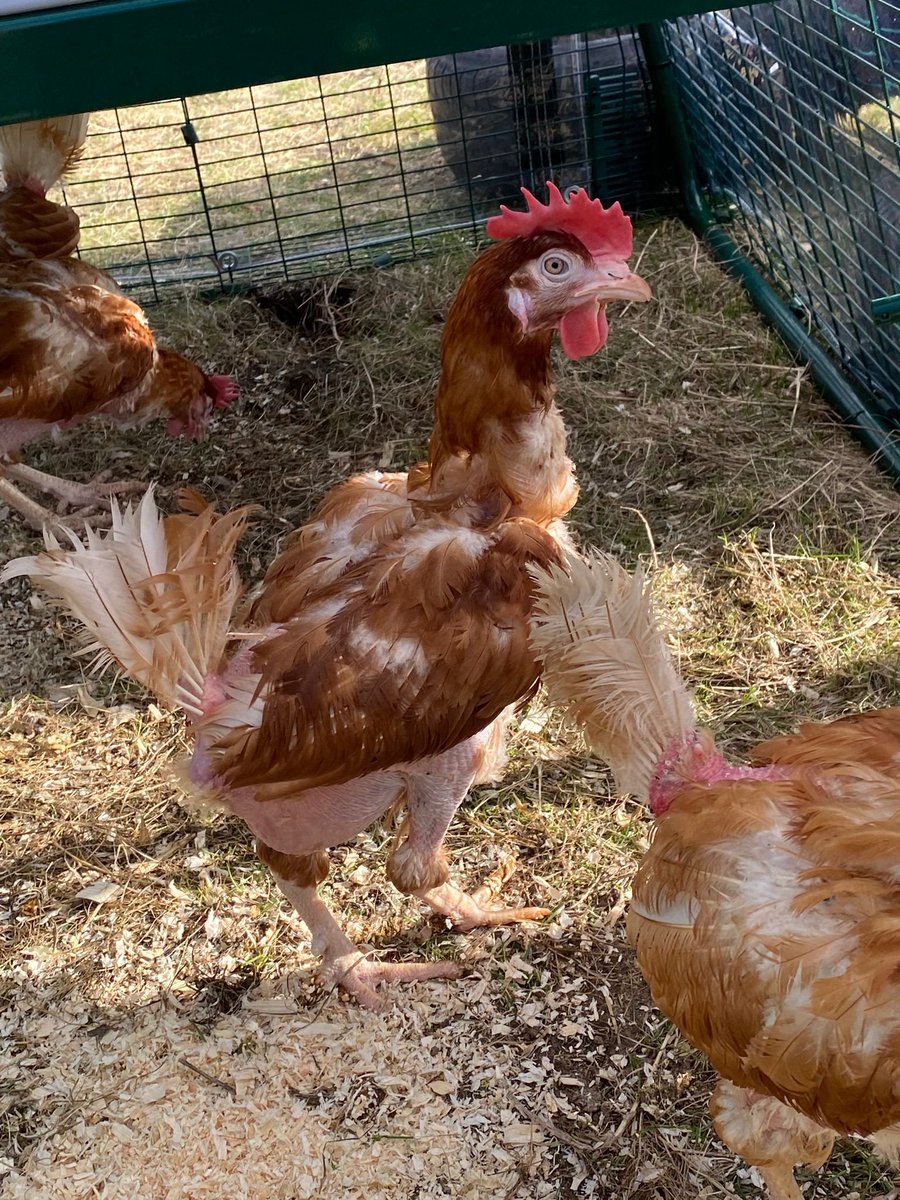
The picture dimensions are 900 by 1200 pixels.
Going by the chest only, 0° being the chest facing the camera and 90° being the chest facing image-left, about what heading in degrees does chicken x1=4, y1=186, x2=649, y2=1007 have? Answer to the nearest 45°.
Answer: approximately 270°

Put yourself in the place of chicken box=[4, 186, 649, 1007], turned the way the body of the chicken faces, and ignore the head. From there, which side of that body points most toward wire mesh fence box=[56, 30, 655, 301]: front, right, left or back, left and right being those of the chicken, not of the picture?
left

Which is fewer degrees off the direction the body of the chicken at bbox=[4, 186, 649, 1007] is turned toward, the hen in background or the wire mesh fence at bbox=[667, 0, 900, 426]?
the wire mesh fence

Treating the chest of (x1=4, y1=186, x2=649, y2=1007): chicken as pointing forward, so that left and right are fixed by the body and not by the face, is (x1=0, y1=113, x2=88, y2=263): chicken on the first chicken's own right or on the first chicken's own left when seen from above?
on the first chicken's own left
